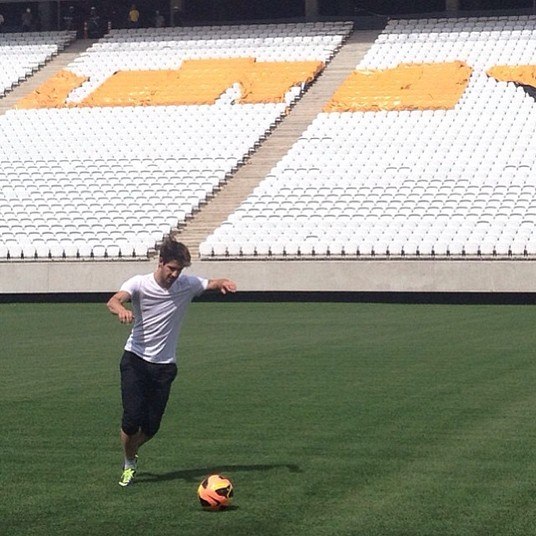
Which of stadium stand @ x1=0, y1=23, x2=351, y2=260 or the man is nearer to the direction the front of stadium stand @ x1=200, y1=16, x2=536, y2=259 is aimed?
the man

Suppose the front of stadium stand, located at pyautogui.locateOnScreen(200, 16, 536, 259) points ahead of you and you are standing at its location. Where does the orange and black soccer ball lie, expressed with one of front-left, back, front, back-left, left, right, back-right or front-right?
front

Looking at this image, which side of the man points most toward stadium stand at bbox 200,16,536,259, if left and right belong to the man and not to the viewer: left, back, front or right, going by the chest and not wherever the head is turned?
back

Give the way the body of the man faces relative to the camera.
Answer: toward the camera

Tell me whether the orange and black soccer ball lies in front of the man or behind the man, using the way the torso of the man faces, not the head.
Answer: in front

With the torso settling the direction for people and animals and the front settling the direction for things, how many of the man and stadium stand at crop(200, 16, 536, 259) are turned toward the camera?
2

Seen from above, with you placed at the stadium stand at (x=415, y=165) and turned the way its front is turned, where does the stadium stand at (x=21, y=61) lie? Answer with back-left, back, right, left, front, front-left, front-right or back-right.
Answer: back-right

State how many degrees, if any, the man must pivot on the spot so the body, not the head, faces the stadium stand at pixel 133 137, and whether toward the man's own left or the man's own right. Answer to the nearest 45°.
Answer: approximately 180°

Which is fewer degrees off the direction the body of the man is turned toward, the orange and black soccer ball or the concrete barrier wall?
the orange and black soccer ball

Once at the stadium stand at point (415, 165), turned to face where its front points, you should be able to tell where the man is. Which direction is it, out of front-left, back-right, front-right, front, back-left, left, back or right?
front

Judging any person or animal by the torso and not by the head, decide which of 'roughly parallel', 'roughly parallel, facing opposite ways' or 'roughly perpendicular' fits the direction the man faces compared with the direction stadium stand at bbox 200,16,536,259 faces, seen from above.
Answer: roughly parallel

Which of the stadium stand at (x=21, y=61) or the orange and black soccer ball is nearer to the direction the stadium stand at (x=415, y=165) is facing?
the orange and black soccer ball

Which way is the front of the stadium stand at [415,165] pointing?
toward the camera
